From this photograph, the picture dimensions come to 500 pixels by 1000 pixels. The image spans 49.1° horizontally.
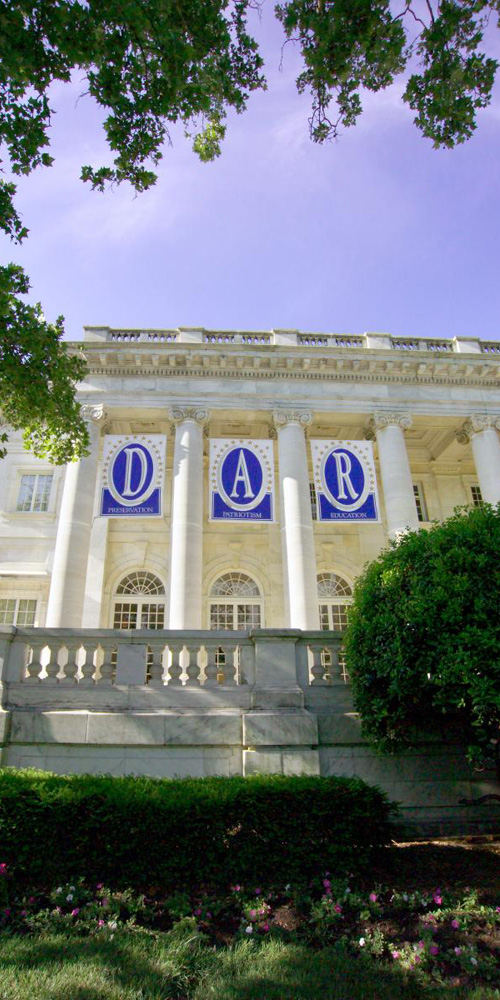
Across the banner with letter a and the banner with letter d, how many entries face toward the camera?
2

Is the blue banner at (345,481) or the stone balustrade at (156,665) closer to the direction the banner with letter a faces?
the stone balustrade

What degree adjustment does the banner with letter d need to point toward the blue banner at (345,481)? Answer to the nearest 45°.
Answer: approximately 90° to its left

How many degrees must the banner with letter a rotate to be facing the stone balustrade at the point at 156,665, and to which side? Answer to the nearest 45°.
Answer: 0° — it already faces it

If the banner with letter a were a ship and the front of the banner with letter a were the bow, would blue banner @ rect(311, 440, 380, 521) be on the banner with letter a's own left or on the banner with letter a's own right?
on the banner with letter a's own left

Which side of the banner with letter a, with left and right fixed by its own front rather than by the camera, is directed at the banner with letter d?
right

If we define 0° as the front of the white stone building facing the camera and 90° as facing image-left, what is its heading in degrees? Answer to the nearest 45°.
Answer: approximately 0°

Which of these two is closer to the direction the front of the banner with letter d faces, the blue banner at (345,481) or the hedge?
the hedge

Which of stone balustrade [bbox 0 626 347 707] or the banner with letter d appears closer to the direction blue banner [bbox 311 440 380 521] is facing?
the stone balustrade
